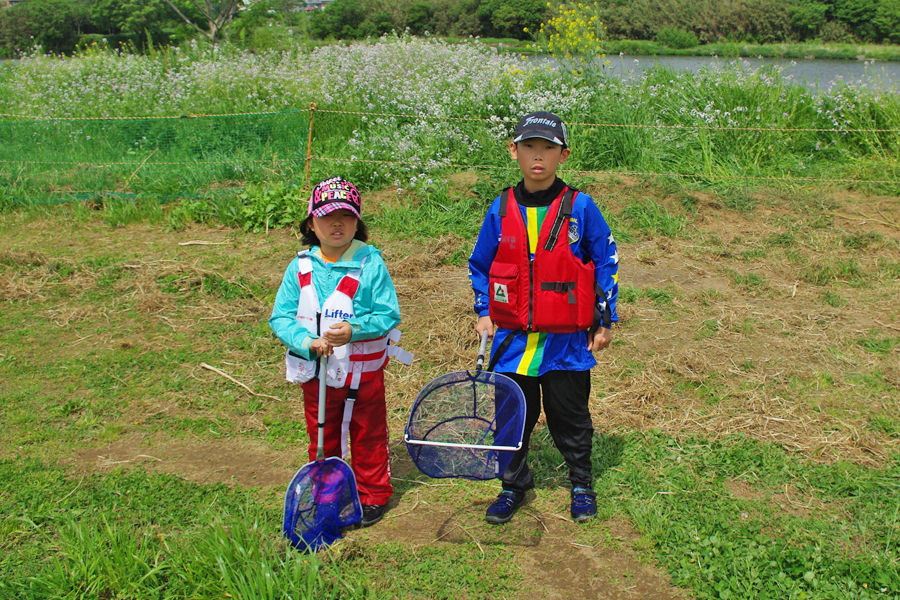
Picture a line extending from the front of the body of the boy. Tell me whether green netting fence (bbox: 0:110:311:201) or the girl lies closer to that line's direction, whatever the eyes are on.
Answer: the girl

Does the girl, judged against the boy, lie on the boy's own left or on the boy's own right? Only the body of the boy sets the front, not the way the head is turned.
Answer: on the boy's own right

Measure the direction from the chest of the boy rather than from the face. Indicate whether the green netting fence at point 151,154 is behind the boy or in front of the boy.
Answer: behind

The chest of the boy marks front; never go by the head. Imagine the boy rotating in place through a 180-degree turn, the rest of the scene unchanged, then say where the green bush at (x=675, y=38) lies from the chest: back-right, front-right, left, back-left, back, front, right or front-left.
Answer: front

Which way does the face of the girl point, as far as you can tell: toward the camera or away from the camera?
toward the camera

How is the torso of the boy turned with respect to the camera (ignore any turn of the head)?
toward the camera

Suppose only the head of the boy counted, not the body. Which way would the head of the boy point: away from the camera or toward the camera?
toward the camera
